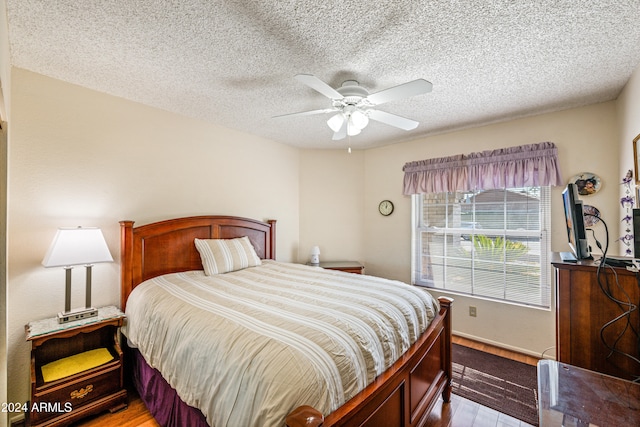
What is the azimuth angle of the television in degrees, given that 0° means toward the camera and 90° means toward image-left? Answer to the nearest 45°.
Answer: approximately 90°

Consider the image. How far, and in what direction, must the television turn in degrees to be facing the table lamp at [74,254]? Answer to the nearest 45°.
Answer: approximately 45° to its left

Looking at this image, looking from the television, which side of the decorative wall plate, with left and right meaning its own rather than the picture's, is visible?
front

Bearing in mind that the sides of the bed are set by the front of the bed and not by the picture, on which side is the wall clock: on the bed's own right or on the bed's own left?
on the bed's own left

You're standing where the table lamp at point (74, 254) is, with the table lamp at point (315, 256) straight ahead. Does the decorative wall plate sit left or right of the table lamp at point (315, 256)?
right

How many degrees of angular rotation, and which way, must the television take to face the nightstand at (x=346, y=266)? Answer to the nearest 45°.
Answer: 0° — it already faces it

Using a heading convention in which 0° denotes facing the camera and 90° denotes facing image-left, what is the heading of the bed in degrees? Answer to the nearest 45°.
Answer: approximately 315°

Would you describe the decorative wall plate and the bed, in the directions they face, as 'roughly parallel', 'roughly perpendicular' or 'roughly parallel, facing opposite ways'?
roughly perpendicular

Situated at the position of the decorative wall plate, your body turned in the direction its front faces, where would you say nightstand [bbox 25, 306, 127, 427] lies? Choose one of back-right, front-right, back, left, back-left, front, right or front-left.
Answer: front-right
